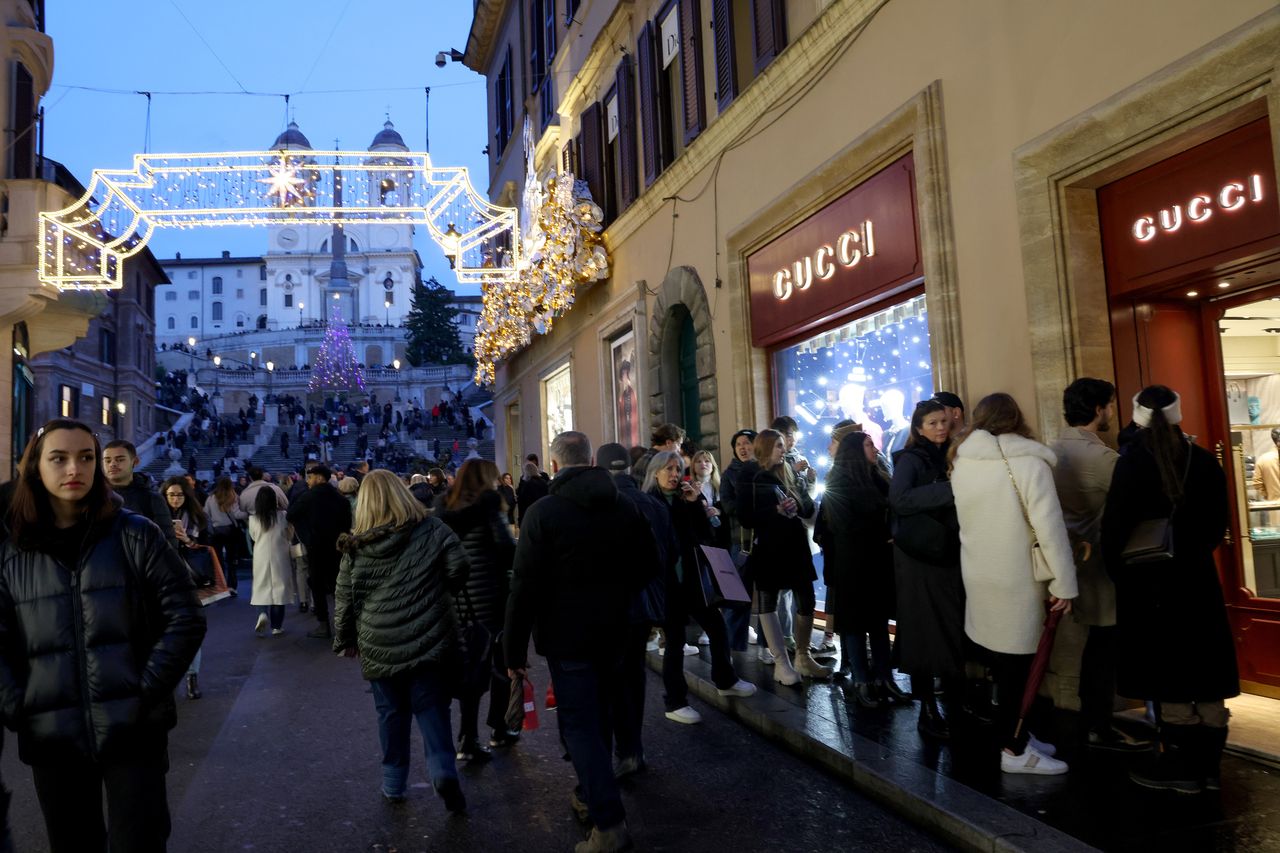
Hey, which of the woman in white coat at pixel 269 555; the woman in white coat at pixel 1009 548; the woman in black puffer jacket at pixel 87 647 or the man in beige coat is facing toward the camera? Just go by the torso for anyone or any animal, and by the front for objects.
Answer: the woman in black puffer jacket

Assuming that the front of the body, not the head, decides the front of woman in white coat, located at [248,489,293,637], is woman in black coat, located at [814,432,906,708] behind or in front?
behind

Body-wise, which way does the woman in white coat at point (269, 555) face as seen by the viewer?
away from the camera

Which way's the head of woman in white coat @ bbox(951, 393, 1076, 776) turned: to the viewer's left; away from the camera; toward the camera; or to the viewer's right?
away from the camera

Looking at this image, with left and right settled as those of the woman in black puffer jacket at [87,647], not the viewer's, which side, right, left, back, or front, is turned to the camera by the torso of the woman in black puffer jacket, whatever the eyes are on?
front

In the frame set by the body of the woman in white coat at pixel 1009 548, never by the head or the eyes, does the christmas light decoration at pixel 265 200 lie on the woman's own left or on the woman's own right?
on the woman's own left

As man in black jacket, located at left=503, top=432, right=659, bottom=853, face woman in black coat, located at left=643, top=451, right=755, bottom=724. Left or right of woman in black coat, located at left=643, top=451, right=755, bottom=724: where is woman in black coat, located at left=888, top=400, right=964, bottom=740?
right

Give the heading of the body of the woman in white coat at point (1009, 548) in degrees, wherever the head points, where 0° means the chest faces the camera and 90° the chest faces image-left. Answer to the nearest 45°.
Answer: approximately 225°

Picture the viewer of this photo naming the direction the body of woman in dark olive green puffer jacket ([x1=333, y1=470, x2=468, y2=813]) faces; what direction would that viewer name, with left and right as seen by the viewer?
facing away from the viewer

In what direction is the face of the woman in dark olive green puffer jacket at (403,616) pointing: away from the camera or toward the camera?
away from the camera

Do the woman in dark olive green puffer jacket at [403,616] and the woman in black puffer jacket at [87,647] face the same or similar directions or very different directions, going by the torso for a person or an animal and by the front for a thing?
very different directions
